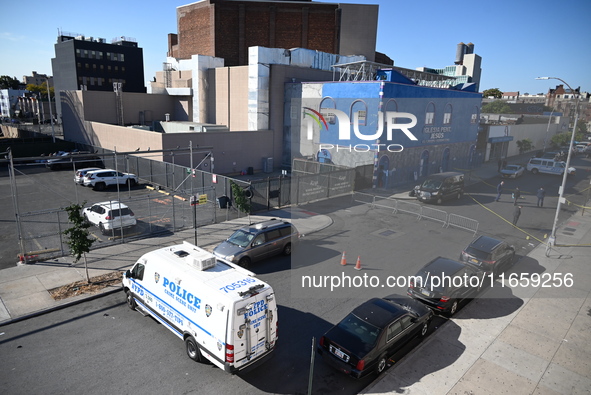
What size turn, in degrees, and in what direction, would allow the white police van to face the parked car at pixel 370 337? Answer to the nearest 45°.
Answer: approximately 135° to its right

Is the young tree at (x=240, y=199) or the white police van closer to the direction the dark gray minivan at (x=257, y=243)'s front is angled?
the white police van

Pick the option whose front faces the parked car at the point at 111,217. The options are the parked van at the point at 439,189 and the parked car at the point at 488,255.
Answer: the parked van at the point at 439,189

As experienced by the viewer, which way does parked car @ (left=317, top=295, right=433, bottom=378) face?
facing away from the viewer and to the right of the viewer

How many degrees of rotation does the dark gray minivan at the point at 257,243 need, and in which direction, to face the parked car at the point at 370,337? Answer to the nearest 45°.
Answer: approximately 90° to its left

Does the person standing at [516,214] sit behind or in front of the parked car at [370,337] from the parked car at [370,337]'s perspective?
in front

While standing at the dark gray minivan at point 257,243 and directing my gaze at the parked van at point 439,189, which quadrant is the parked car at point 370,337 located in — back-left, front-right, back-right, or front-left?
back-right

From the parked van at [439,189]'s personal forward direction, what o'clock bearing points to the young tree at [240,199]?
The young tree is roughly at 12 o'clock from the parked van.

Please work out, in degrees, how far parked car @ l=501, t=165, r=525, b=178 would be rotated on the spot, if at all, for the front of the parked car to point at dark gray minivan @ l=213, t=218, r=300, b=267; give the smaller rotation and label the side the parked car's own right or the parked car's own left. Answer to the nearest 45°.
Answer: approximately 45° to the parked car's own left

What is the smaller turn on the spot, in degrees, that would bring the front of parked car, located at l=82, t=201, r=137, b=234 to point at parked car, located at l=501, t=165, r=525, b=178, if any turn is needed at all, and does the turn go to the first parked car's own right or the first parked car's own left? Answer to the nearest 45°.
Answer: approximately 135° to the first parked car's own right

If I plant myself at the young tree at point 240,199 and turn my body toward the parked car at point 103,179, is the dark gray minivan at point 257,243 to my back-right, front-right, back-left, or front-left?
back-left
